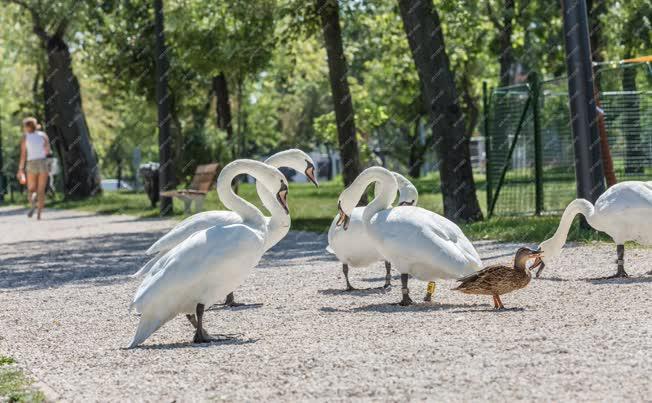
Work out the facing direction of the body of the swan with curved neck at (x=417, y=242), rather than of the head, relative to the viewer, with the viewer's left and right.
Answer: facing to the left of the viewer

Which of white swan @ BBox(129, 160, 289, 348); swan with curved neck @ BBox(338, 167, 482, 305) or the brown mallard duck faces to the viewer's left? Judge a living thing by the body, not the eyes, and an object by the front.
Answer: the swan with curved neck

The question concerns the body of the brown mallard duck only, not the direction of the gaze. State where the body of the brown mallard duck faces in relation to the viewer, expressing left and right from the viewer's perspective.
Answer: facing to the right of the viewer

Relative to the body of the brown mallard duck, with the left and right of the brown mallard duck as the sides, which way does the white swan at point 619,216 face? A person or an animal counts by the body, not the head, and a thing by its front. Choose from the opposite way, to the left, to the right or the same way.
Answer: the opposite way

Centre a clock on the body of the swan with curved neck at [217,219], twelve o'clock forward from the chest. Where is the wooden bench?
The wooden bench is roughly at 9 o'clock from the swan with curved neck.

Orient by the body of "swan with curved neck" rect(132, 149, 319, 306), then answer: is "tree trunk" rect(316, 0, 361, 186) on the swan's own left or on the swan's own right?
on the swan's own left

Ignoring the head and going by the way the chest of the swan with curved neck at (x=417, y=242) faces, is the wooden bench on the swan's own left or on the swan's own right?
on the swan's own right

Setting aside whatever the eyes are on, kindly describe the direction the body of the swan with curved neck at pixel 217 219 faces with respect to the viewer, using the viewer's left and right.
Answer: facing to the right of the viewer

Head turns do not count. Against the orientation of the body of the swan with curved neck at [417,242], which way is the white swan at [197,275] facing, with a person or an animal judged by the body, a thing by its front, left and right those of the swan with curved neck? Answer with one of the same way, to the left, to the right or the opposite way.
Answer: the opposite way

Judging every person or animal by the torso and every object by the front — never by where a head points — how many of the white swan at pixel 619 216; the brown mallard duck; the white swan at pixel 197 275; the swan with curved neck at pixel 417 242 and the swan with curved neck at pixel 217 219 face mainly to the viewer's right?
3

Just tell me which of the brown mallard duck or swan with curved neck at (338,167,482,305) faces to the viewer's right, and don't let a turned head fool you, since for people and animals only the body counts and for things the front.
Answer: the brown mallard duck

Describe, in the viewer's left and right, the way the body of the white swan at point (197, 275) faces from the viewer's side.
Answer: facing to the right of the viewer

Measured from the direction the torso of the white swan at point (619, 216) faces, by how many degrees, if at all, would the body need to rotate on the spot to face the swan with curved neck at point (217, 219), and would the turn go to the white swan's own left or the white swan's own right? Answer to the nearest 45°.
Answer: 0° — it already faces it

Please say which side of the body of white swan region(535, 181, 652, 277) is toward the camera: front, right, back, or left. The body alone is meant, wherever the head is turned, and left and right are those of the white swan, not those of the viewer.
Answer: left

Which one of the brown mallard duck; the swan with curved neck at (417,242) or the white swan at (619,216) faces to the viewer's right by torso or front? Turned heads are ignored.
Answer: the brown mallard duck

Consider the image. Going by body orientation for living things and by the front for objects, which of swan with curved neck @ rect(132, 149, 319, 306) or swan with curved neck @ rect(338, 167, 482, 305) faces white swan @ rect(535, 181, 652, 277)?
swan with curved neck @ rect(132, 149, 319, 306)

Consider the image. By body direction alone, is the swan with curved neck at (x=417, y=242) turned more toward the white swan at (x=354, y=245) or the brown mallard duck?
the white swan

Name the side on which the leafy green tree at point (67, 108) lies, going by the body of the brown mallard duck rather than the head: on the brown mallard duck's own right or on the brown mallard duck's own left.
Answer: on the brown mallard duck's own left
